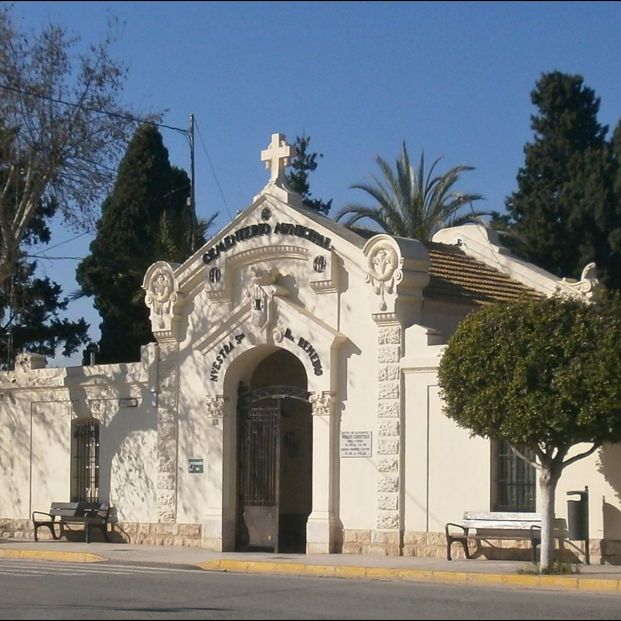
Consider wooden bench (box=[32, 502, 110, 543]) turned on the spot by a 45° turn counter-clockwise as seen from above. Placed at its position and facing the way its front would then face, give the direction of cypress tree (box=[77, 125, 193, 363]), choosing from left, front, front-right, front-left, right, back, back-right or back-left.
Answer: back

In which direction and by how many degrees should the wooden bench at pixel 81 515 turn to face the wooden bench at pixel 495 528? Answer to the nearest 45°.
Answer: approximately 90° to its left

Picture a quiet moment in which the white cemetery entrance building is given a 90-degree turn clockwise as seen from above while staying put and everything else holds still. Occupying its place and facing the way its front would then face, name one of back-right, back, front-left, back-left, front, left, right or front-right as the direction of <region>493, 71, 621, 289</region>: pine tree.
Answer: right

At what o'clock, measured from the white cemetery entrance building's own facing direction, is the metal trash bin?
The metal trash bin is roughly at 9 o'clock from the white cemetery entrance building.

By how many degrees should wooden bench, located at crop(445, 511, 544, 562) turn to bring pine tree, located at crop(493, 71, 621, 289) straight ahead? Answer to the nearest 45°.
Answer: approximately 135° to its right

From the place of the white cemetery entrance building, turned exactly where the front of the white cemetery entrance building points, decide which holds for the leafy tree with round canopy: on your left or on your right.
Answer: on your left

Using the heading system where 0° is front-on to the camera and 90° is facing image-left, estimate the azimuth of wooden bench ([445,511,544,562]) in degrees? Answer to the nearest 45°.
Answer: approximately 45°

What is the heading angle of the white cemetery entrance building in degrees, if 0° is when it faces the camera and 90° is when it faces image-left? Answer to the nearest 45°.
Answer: approximately 45°
